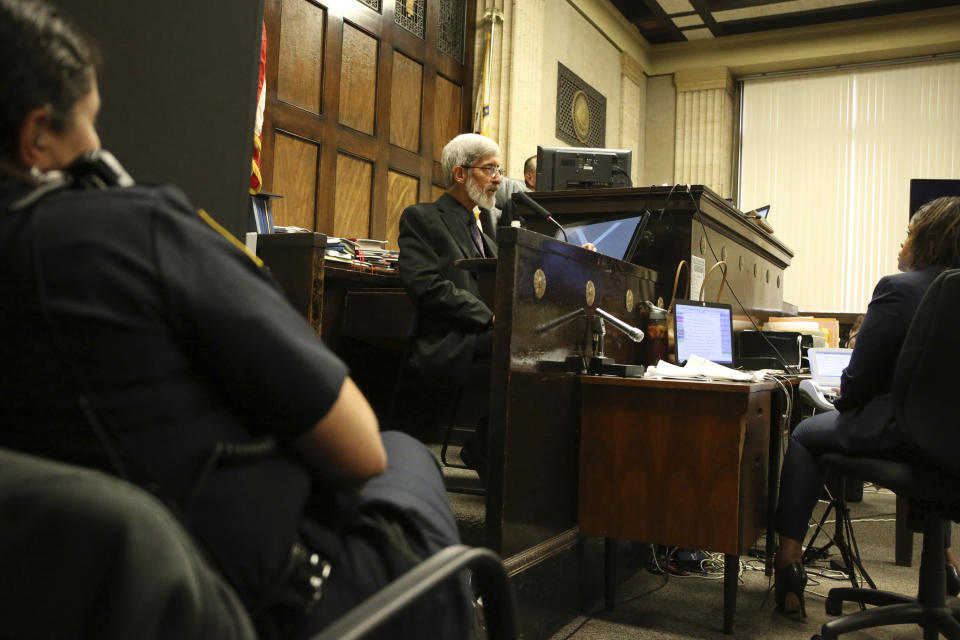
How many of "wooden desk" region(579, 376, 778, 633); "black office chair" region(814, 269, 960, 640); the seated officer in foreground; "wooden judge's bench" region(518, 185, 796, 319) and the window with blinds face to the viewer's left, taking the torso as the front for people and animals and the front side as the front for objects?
1

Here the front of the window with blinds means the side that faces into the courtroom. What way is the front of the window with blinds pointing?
toward the camera

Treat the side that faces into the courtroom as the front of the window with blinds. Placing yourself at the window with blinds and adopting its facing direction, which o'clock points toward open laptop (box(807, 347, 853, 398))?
The open laptop is roughly at 12 o'clock from the window with blinds.

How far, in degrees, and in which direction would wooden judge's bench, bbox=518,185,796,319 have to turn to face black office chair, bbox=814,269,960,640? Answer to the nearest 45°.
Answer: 0° — it already faces it

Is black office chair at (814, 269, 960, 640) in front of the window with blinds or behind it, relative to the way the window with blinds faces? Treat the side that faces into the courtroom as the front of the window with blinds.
in front

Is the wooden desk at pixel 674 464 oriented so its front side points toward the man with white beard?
no

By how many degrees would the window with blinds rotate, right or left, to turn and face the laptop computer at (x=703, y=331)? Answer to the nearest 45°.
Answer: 0° — it already faces it

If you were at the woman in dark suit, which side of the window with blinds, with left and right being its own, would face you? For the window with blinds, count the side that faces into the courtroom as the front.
front

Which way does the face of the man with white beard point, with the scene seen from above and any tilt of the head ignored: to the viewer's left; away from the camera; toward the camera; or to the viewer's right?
to the viewer's right

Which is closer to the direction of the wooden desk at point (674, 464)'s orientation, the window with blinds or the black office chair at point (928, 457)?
the black office chair

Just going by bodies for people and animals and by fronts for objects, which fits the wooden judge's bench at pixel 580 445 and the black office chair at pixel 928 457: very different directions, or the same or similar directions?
very different directions

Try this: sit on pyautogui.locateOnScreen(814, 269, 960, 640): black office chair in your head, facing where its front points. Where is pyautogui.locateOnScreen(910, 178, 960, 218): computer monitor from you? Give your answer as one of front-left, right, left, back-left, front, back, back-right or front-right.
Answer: right

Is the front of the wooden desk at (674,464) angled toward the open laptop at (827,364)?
no
